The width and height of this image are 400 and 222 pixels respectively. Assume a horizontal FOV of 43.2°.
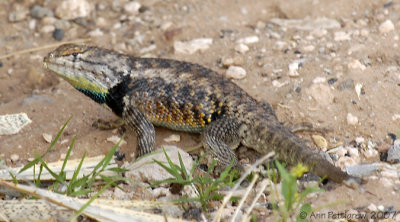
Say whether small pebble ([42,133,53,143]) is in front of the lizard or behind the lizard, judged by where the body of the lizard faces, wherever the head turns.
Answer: in front

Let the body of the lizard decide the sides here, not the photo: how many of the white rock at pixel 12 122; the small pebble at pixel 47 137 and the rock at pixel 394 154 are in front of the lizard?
2

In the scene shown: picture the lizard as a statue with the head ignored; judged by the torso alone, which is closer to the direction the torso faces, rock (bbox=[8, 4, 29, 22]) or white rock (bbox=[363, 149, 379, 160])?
the rock

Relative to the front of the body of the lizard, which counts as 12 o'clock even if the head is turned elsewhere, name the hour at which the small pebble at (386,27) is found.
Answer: The small pebble is roughly at 5 o'clock from the lizard.

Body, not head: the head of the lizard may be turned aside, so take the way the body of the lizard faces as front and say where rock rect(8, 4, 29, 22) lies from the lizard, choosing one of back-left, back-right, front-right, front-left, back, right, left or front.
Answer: front-right

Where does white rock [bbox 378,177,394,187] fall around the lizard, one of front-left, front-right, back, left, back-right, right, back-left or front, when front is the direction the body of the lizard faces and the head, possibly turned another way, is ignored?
back-left

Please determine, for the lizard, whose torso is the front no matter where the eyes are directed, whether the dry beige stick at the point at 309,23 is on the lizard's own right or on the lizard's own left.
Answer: on the lizard's own right

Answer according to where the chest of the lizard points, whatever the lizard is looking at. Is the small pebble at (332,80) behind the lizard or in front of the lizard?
behind

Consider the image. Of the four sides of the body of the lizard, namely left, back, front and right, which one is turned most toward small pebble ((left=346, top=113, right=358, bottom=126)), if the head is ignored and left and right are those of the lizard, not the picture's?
back

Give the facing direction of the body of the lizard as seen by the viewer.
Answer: to the viewer's left

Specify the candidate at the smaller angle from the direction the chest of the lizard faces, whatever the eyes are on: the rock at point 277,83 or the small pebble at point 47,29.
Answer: the small pebble
